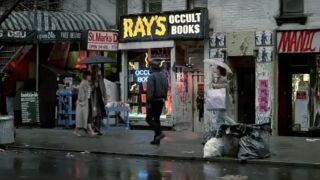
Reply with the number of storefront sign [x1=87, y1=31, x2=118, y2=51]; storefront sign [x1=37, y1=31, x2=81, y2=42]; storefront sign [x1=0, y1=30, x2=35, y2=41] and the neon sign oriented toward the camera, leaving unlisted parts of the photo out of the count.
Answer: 4

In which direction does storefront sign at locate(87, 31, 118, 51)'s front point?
toward the camera

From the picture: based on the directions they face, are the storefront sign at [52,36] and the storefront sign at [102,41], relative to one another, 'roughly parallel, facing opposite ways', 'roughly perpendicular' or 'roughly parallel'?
roughly parallel

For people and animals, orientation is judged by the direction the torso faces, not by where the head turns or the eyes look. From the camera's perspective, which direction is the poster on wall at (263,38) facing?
toward the camera

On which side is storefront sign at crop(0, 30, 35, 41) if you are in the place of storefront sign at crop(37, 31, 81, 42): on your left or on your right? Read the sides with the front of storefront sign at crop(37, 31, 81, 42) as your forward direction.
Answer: on your right

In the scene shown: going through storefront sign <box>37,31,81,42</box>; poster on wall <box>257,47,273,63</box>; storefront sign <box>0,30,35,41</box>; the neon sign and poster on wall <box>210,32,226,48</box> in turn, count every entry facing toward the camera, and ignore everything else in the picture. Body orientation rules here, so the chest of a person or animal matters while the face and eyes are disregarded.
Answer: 5

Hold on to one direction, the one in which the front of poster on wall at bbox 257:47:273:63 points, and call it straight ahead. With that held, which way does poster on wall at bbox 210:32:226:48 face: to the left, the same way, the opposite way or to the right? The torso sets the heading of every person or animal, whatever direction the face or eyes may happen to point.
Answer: the same way

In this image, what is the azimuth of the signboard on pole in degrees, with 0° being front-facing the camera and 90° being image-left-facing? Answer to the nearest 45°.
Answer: approximately 0°

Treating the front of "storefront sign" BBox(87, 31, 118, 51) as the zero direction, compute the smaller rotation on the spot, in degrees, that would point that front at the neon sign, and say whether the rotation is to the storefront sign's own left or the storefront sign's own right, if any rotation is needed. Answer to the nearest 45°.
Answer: approximately 90° to the storefront sign's own left

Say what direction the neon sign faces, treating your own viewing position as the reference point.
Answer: facing the viewer

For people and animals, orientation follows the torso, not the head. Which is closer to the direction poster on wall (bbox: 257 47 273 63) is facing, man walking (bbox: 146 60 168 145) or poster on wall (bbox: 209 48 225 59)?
the man walking

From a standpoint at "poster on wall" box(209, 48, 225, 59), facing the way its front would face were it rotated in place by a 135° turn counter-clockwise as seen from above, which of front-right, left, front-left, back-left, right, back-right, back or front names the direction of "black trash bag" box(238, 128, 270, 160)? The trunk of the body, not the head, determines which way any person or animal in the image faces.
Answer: back-right

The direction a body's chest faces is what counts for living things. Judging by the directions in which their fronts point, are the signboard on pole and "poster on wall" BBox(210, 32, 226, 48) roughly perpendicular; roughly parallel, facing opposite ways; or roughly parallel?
roughly parallel
